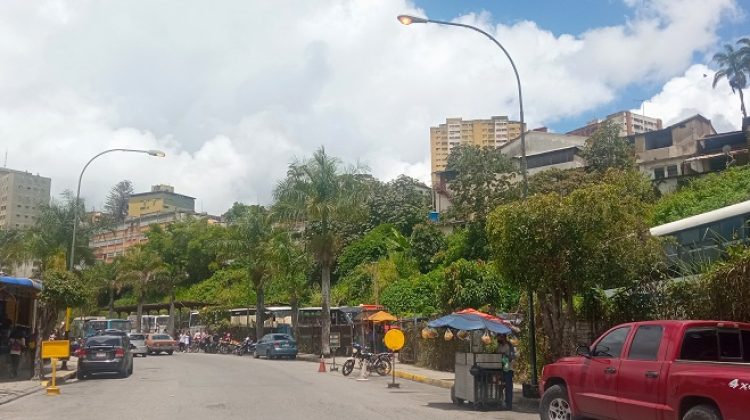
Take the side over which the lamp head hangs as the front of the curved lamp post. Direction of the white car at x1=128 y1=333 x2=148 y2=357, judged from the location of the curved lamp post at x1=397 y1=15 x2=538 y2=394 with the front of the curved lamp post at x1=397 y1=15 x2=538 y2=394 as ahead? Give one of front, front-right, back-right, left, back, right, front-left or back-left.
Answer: front-right

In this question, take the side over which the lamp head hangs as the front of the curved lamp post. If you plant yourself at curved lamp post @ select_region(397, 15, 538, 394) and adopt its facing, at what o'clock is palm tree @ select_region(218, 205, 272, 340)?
The palm tree is roughly at 2 o'clock from the curved lamp post.

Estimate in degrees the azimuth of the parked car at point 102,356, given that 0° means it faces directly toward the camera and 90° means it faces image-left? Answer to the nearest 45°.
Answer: approximately 180°

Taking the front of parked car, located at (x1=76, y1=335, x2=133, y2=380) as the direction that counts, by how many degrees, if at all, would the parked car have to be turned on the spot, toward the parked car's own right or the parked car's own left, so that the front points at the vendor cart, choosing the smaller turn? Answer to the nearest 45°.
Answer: approximately 135° to the parked car's own right

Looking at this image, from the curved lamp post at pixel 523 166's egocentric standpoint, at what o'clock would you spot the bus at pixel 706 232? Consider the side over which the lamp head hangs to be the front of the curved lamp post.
The bus is roughly at 5 o'clock from the curved lamp post.

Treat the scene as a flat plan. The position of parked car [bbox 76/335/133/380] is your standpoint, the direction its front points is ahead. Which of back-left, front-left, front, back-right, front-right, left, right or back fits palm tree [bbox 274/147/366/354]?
front-right

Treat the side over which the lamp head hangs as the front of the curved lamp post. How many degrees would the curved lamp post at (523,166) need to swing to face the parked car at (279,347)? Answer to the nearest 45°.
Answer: approximately 45° to its right

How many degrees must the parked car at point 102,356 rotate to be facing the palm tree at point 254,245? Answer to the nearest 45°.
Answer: approximately 45° to its right

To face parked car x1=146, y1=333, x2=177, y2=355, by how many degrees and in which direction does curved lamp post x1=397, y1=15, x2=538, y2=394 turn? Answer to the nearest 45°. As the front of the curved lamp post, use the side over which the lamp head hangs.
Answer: approximately 45° to its right

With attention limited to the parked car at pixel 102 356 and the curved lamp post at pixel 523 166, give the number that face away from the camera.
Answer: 1

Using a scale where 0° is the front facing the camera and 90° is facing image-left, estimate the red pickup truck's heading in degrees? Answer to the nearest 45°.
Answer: approximately 135°

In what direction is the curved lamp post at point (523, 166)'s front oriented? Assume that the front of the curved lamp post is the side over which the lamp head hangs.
to the viewer's left

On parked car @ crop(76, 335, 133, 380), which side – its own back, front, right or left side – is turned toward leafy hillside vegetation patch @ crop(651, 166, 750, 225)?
right
